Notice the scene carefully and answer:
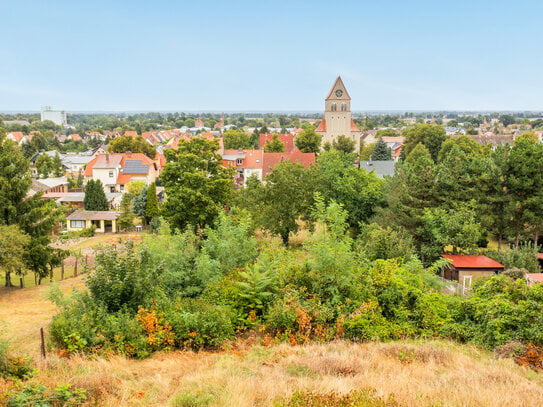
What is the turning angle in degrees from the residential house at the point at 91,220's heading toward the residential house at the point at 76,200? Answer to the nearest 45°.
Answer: approximately 180°

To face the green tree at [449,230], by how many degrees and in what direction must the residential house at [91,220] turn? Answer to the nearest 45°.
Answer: approximately 45° to its left

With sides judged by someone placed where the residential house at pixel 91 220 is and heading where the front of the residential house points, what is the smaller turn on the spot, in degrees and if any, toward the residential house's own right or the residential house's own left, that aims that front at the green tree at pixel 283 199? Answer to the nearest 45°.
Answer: approximately 45° to the residential house's own left

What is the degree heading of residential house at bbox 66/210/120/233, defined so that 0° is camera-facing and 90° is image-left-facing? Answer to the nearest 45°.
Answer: approximately 0°

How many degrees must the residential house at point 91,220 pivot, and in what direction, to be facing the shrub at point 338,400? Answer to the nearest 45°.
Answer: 0° — it already faces it

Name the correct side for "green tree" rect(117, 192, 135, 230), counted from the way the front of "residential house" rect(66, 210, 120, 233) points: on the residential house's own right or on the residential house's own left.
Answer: on the residential house's own left

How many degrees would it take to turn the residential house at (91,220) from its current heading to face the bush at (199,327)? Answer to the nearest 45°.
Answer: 0° — it already faces it

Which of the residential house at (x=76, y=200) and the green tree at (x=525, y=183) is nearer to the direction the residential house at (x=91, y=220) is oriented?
the green tree
